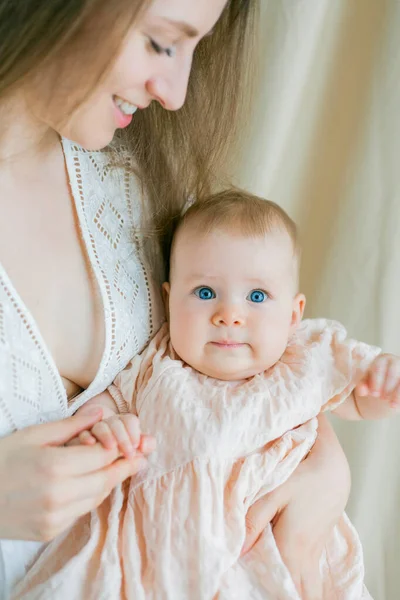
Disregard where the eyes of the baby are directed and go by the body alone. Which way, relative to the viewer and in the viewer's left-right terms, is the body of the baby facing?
facing the viewer

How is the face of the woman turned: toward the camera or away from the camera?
toward the camera
